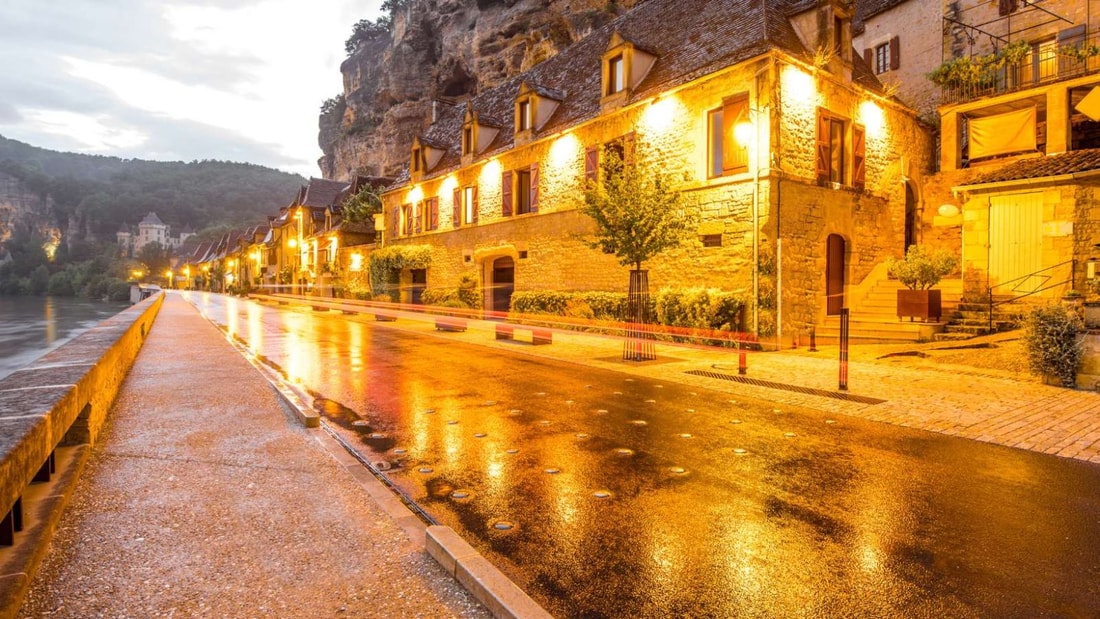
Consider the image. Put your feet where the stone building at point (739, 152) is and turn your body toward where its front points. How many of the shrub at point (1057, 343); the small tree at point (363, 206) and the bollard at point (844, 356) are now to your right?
1

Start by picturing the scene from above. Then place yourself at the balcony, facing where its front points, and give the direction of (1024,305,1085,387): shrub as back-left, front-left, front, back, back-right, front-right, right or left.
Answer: front-left

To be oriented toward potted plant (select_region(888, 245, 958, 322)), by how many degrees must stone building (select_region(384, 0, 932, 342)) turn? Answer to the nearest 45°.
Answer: approximately 90° to its left

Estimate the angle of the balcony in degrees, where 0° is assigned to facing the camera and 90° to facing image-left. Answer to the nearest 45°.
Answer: approximately 45°

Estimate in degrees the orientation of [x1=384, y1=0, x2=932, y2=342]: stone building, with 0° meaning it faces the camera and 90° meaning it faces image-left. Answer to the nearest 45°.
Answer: approximately 45°

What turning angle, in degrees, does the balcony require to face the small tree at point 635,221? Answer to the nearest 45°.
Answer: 0° — it already faces it

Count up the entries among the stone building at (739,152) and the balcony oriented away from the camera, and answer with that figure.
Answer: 0

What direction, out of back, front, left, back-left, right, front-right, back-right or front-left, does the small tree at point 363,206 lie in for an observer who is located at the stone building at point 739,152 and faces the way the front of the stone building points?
right

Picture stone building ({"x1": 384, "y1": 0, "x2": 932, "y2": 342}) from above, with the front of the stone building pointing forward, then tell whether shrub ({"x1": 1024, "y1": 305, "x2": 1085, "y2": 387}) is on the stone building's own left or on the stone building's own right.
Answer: on the stone building's own left

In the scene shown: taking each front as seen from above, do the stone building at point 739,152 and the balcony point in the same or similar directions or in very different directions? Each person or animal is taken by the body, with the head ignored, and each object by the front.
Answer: same or similar directions

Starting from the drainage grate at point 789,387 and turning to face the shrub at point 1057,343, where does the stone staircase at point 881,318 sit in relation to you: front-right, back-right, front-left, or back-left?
front-left

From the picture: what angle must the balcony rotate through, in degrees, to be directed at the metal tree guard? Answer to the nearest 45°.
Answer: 0° — it already faces it

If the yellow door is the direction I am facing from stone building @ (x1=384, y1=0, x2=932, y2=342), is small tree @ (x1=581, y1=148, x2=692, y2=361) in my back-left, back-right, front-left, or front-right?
front-right
